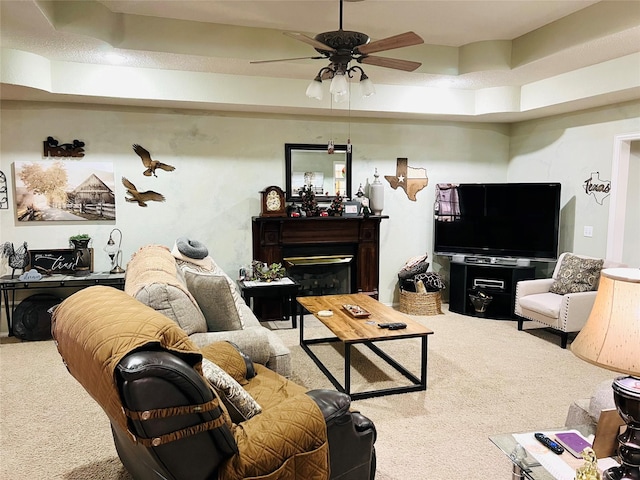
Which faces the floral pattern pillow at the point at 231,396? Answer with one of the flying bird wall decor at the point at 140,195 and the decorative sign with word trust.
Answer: the decorative sign with word trust

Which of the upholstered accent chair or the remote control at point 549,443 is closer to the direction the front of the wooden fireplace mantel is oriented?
the remote control

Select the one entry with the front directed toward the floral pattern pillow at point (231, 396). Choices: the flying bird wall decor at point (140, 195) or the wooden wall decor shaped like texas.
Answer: the wooden wall decor shaped like texas

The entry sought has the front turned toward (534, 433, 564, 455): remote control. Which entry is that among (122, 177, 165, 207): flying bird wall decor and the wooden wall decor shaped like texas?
the wooden wall decor shaped like texas

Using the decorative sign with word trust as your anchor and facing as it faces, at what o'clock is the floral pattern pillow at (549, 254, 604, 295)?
The floral pattern pillow is roughly at 10 o'clock from the decorative sign with word trust.

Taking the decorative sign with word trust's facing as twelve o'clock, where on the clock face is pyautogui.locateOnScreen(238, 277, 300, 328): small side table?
The small side table is roughly at 10 o'clock from the decorative sign with word trust.
